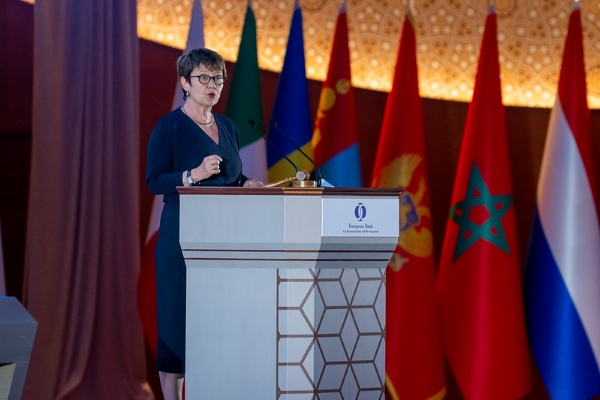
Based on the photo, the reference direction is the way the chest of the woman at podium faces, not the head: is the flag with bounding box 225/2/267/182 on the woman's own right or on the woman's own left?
on the woman's own left

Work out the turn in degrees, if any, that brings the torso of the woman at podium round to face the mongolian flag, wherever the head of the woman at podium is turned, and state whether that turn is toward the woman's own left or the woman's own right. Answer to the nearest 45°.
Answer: approximately 90° to the woman's own left

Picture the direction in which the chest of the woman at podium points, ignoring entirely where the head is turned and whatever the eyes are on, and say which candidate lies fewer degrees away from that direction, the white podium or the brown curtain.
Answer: the white podium

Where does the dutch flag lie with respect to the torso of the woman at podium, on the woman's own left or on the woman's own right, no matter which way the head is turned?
on the woman's own left

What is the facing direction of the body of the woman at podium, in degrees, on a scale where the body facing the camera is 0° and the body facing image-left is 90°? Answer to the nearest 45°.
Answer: approximately 315°

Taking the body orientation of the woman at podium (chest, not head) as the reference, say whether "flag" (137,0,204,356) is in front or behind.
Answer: behind
